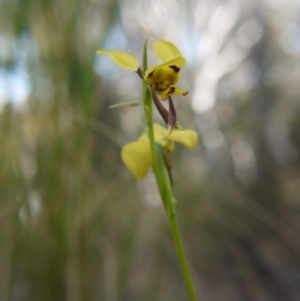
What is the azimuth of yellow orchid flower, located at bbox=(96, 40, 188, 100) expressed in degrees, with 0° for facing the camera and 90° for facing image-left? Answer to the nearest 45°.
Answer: approximately 0°
